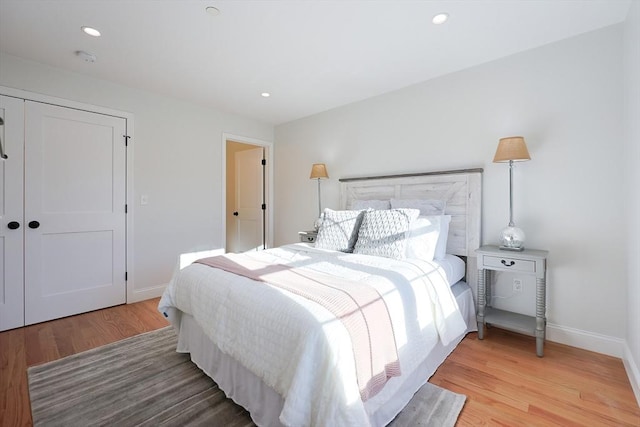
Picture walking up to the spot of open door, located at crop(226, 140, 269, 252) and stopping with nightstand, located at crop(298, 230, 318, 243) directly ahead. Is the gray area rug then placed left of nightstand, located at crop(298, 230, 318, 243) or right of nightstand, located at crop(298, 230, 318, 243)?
right

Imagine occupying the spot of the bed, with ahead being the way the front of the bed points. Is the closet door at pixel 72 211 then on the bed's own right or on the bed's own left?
on the bed's own right

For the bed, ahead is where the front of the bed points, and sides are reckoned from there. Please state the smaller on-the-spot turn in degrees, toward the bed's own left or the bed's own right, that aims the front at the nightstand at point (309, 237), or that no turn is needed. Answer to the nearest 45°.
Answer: approximately 135° to the bed's own right

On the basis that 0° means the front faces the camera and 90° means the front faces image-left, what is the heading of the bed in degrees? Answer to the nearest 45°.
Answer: approximately 45°
